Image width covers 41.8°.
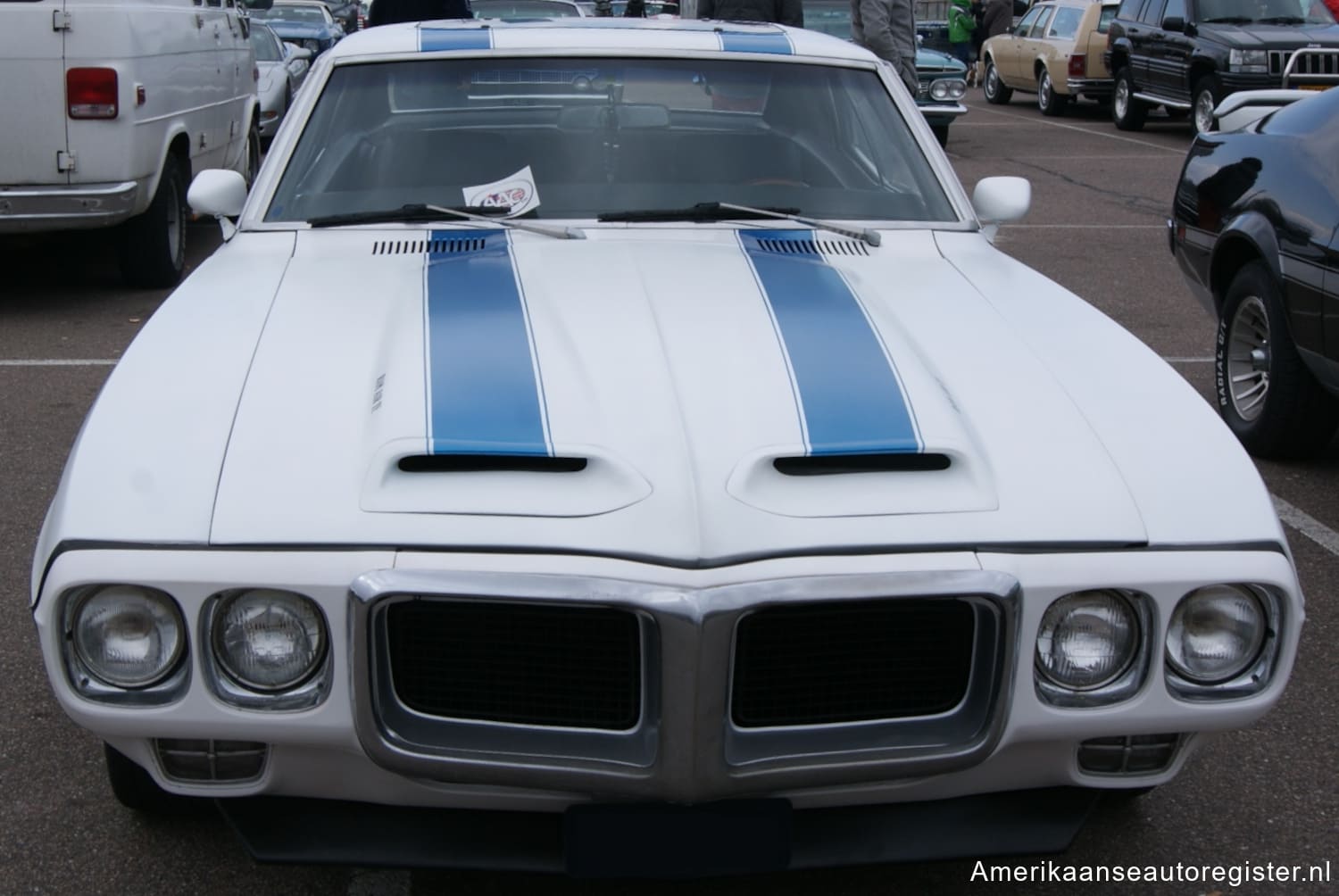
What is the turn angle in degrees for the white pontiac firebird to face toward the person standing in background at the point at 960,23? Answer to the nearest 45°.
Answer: approximately 180°

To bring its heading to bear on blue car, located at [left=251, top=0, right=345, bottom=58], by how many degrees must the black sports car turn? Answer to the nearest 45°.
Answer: approximately 180°

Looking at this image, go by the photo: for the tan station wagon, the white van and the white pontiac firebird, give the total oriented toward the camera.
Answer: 1

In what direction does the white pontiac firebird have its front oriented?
toward the camera

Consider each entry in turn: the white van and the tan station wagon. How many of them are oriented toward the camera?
0

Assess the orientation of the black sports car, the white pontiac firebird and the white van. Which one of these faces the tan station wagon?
the white van

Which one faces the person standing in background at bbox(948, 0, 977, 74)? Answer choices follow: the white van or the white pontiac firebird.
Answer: the white van

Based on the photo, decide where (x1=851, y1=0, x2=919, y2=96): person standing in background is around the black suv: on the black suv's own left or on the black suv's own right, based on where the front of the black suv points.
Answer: on the black suv's own right

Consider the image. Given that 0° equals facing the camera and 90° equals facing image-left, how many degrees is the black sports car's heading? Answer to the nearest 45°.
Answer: approximately 315°

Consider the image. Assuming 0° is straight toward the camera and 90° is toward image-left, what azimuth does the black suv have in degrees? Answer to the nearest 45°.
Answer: approximately 315°

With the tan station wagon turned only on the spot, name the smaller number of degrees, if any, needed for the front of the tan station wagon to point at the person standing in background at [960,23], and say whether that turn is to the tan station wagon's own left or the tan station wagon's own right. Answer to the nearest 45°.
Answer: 0° — it already faces them

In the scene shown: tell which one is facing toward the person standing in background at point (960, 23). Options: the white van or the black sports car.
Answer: the white van

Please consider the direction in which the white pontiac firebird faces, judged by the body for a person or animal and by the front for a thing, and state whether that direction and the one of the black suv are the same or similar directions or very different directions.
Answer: same or similar directions

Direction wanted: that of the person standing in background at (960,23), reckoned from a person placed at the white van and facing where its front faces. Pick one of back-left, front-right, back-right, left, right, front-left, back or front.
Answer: front
